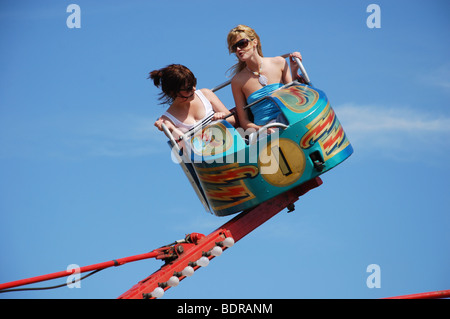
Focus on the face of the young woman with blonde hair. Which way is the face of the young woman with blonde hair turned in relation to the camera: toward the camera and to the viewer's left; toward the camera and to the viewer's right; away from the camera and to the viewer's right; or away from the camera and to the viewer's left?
toward the camera and to the viewer's left

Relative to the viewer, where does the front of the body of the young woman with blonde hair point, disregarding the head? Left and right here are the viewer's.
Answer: facing the viewer
